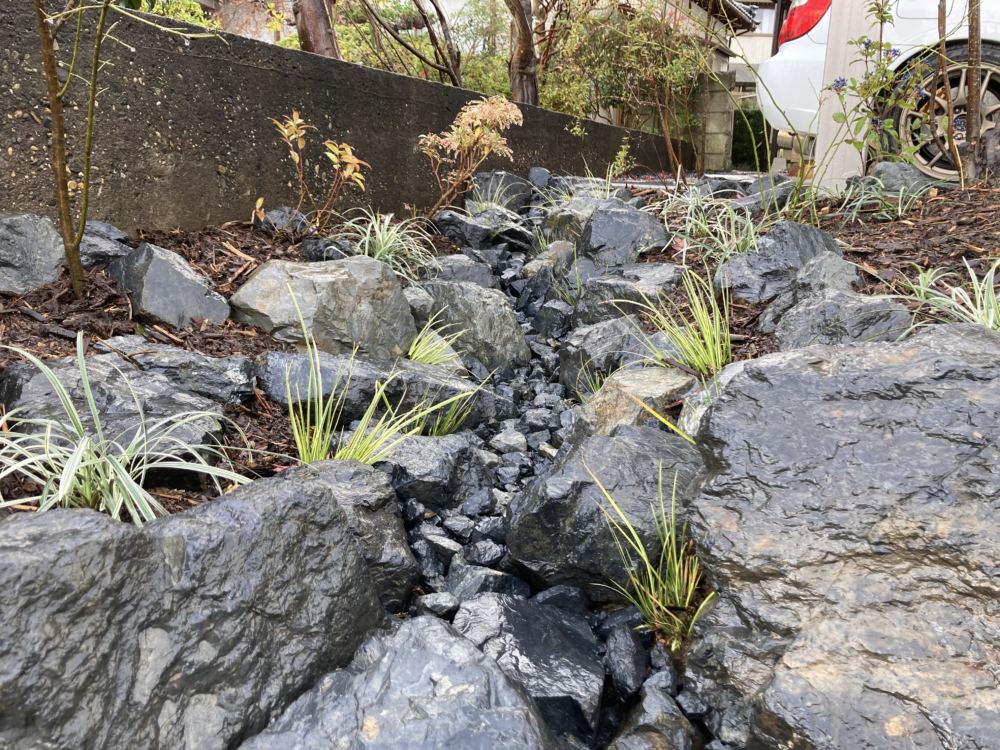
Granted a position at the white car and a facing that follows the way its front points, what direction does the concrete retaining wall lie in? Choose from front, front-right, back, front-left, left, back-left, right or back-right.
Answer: back-right

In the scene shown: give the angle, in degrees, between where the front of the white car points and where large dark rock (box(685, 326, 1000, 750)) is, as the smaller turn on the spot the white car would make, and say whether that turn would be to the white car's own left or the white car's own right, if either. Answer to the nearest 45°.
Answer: approximately 90° to the white car's own right

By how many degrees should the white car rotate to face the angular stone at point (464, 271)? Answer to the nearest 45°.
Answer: approximately 135° to its right

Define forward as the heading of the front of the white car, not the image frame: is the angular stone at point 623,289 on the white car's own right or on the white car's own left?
on the white car's own right

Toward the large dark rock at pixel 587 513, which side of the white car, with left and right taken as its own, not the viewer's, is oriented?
right

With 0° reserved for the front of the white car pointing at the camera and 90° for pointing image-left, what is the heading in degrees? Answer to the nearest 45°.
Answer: approximately 270°

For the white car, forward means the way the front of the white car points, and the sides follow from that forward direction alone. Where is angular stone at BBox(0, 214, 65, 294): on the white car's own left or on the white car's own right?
on the white car's own right

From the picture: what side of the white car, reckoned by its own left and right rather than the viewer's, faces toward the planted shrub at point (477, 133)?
back

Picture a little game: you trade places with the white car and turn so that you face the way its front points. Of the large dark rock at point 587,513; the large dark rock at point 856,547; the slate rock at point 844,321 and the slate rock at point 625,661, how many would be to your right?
4

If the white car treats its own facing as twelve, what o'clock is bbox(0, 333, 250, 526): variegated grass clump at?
The variegated grass clump is roughly at 4 o'clock from the white car.

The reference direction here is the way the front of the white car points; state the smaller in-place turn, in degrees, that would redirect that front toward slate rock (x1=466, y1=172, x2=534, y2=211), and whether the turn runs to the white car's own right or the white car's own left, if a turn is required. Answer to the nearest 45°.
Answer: approximately 180°

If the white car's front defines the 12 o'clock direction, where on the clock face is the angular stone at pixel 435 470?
The angular stone is roughly at 4 o'clock from the white car.

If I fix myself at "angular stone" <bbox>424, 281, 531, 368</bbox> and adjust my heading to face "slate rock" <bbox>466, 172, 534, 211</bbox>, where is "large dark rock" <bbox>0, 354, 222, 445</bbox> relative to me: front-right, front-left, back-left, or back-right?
back-left

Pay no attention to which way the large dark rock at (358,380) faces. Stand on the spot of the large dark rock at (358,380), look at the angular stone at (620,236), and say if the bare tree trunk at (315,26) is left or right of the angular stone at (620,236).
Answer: left
